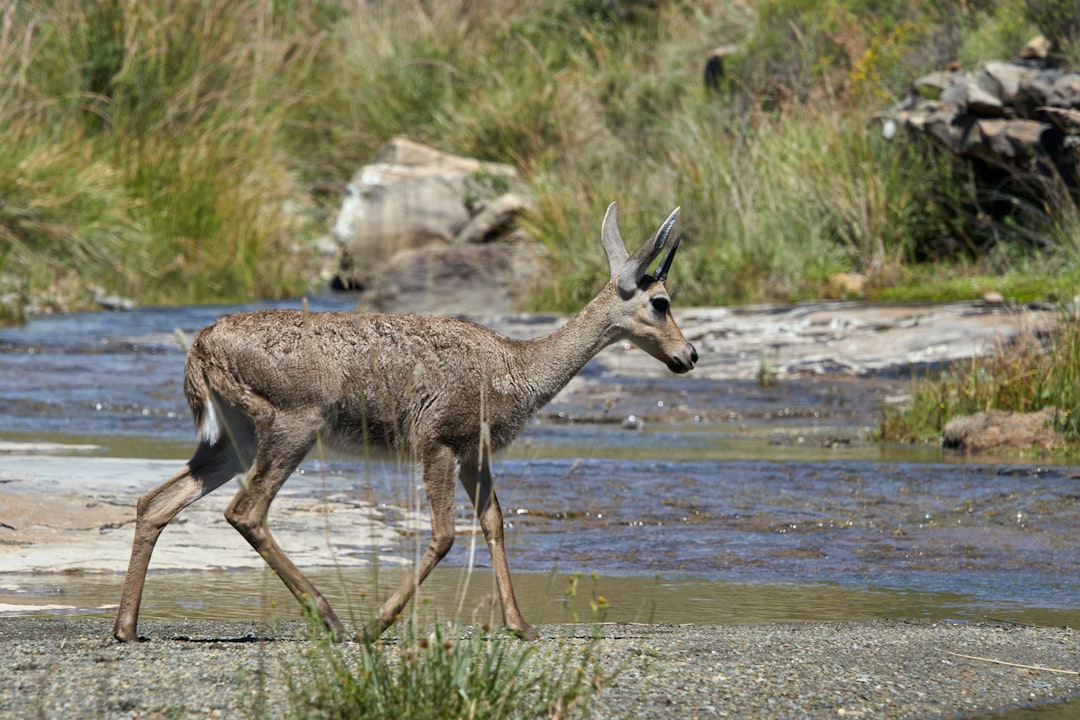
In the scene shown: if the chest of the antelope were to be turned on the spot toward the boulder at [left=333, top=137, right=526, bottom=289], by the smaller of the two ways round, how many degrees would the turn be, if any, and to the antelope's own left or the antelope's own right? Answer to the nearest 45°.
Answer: approximately 90° to the antelope's own left

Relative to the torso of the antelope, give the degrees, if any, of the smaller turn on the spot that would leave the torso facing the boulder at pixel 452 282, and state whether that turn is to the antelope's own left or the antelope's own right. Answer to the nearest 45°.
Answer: approximately 90° to the antelope's own left

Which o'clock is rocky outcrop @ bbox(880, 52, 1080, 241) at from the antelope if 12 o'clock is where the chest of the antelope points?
The rocky outcrop is roughly at 10 o'clock from the antelope.

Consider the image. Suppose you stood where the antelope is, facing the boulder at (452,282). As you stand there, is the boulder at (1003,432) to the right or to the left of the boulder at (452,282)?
right

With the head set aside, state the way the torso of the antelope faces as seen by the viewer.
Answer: to the viewer's right

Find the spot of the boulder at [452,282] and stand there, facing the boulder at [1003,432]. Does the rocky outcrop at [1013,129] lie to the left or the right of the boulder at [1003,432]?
left
